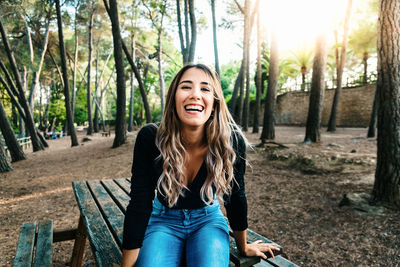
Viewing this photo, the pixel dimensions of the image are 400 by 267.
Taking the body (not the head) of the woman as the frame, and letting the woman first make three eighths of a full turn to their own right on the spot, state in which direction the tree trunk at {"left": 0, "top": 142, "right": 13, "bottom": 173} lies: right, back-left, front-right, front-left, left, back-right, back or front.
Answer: front

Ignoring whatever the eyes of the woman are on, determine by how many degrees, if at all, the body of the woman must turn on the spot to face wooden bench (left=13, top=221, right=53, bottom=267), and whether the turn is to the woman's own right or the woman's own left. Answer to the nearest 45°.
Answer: approximately 90° to the woman's own right

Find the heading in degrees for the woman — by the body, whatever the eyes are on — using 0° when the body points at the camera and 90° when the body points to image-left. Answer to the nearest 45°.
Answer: approximately 0°
